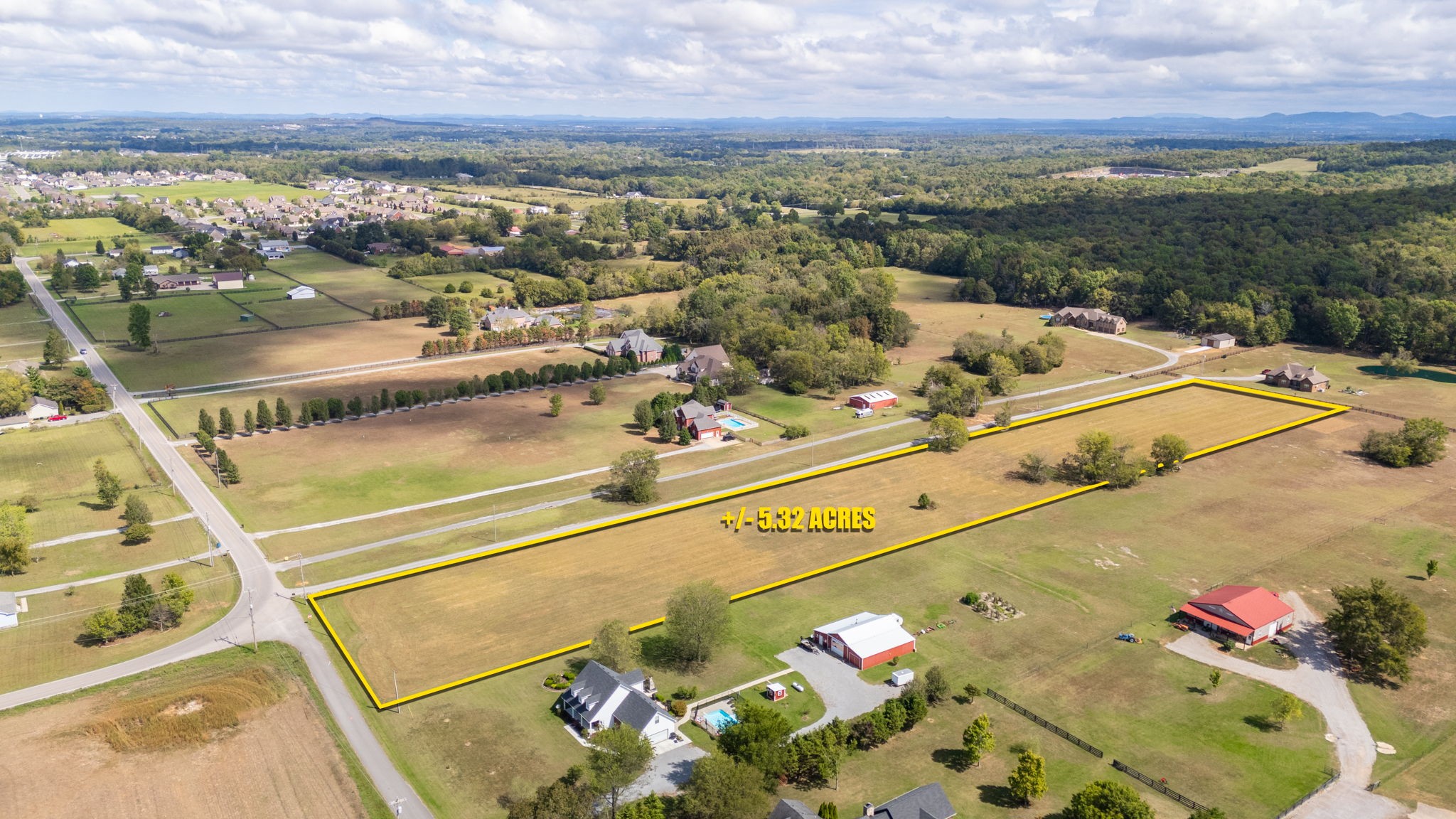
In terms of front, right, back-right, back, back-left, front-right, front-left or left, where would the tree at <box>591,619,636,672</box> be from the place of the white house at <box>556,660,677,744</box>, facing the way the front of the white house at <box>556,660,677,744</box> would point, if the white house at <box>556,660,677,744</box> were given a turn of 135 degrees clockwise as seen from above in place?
front

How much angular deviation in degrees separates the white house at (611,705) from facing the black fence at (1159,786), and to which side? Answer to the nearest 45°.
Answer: approximately 135° to its left

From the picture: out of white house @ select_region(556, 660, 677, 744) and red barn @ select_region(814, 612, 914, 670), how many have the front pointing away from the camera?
0

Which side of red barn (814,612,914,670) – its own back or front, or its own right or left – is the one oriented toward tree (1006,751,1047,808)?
left

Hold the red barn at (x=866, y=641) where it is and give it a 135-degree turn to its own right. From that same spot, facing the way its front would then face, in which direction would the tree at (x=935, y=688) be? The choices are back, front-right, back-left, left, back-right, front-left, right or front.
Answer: back-right

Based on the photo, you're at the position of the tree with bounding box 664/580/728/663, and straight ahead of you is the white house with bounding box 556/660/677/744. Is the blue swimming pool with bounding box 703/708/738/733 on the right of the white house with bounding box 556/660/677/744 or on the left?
left

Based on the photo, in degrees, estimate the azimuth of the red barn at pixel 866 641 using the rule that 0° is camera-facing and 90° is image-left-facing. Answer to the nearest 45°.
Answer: approximately 45°

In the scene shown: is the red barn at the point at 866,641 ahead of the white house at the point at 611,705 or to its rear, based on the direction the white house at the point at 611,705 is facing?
to the rear

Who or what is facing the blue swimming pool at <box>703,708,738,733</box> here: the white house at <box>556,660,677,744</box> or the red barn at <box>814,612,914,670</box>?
the red barn

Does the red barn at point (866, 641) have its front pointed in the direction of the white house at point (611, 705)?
yes

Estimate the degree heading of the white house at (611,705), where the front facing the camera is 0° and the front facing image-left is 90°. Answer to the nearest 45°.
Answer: approximately 45°

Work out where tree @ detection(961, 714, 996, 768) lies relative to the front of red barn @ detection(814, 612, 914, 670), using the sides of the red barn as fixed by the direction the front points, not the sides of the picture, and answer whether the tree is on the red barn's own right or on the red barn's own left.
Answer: on the red barn's own left

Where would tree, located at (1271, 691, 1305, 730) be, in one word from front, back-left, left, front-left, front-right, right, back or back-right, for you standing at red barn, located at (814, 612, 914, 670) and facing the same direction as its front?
back-left
